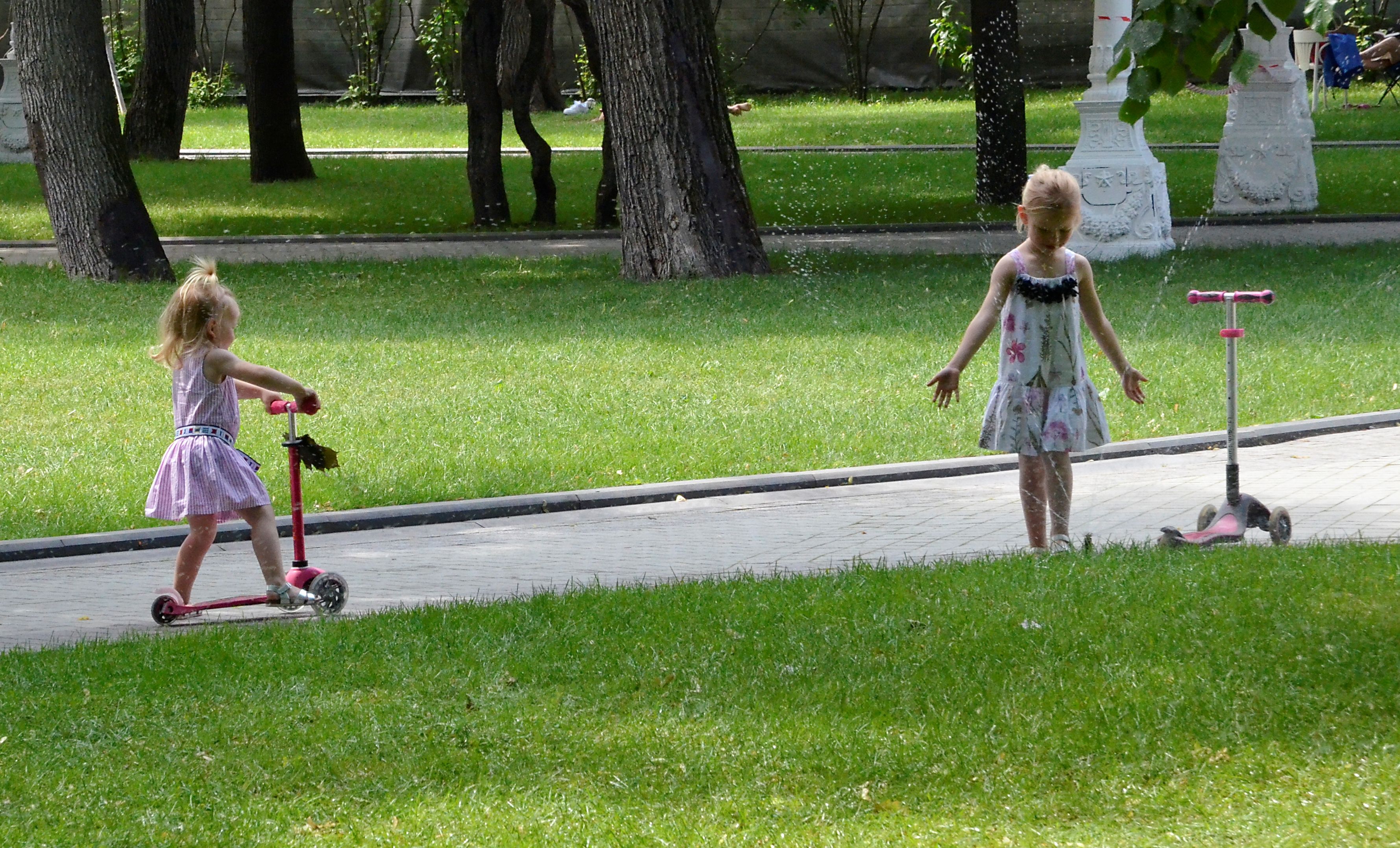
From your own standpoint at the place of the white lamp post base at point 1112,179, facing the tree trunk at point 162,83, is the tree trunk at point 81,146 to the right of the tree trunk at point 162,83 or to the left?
left

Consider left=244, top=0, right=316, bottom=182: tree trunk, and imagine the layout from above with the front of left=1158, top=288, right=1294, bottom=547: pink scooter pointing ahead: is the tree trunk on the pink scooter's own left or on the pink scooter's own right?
on the pink scooter's own left

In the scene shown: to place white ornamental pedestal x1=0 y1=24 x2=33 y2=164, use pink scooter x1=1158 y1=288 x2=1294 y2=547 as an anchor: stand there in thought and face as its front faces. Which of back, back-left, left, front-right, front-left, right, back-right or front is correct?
left

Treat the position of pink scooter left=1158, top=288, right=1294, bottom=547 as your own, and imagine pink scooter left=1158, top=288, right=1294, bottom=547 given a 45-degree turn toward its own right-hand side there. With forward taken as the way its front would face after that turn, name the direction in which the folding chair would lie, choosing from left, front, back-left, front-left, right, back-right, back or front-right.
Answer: left

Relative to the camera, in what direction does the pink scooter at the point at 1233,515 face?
facing away from the viewer and to the right of the viewer

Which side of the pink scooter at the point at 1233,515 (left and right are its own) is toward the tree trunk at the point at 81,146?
left

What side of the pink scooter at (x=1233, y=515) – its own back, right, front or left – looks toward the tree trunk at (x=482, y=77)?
left

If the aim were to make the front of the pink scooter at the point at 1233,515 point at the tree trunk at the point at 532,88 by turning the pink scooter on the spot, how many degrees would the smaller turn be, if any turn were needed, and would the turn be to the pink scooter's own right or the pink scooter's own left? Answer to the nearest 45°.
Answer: approximately 90° to the pink scooter's own left

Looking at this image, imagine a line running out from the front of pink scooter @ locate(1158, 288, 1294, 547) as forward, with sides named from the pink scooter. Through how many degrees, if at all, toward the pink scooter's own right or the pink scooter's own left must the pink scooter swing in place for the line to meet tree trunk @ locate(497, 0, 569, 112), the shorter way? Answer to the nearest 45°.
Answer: approximately 90° to the pink scooter's own left

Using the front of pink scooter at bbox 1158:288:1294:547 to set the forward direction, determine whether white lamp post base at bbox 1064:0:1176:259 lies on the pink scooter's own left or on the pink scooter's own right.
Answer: on the pink scooter's own left

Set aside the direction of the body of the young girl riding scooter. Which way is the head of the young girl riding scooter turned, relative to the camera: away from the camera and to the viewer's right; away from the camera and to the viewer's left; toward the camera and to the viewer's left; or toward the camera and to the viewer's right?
away from the camera and to the viewer's right

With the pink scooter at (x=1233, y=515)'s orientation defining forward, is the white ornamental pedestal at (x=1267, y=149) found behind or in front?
in front

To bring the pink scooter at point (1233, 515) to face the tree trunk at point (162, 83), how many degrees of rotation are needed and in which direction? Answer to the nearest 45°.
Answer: approximately 90° to its left

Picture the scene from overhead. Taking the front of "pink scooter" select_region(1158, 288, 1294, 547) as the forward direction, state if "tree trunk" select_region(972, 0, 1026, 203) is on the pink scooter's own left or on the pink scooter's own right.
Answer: on the pink scooter's own left

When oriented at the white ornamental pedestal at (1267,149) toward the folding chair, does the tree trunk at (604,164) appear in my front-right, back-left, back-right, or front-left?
back-left
